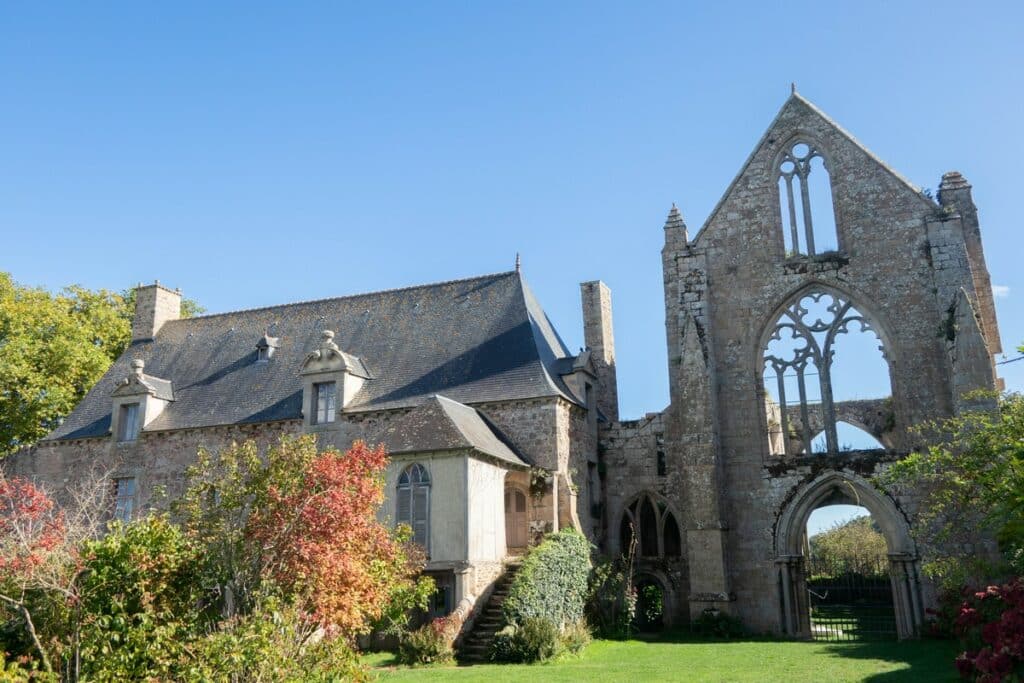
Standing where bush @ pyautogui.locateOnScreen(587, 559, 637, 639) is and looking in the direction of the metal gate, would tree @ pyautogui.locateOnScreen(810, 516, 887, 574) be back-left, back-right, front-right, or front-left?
front-left

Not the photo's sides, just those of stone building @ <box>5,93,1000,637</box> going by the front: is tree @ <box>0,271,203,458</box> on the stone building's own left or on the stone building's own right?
on the stone building's own right

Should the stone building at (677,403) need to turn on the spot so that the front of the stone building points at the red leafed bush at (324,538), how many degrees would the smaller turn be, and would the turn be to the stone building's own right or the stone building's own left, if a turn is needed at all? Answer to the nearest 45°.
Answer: approximately 45° to the stone building's own right

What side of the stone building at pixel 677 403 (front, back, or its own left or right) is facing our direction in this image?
front

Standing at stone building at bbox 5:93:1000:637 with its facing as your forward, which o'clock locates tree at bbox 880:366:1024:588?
The tree is roughly at 11 o'clock from the stone building.

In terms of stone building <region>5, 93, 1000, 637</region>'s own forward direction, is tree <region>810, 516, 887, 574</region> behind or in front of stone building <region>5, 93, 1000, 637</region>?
behind

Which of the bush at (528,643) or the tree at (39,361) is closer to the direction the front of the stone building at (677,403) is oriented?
the bush
